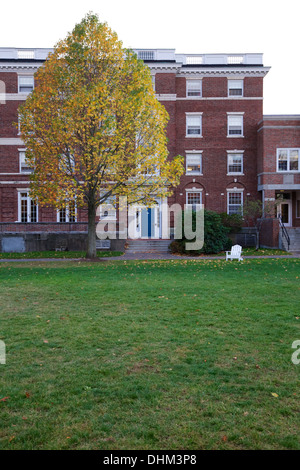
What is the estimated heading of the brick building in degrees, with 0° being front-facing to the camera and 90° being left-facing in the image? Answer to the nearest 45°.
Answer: approximately 0°

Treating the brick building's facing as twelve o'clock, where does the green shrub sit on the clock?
The green shrub is roughly at 12 o'clock from the brick building.
